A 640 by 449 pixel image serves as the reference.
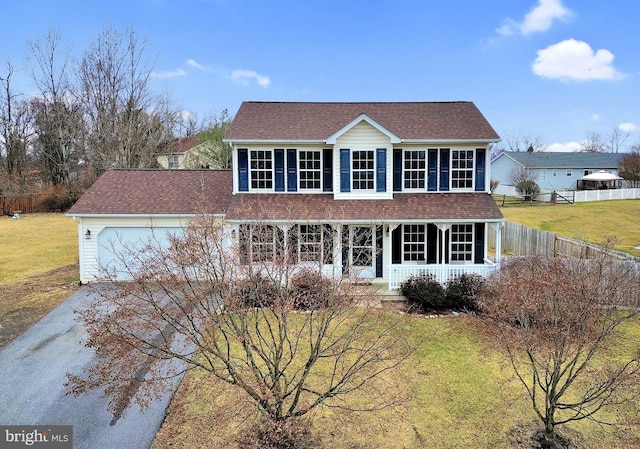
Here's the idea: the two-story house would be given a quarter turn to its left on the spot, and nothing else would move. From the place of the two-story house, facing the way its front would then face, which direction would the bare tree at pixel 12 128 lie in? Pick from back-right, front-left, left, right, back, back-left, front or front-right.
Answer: back-left

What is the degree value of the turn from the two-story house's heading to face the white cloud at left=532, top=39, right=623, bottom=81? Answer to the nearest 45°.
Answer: approximately 135° to its left

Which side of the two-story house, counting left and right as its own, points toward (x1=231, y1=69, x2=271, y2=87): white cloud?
back

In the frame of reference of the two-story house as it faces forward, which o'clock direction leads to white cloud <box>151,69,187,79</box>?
The white cloud is roughly at 5 o'clock from the two-story house.

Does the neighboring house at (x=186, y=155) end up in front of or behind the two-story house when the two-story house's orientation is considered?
behind

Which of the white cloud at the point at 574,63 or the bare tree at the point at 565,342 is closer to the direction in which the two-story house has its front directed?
the bare tree

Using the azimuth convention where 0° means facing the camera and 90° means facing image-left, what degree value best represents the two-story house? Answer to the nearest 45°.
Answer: approximately 0°

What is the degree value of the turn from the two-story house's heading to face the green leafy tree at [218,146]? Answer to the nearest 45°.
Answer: approximately 180°

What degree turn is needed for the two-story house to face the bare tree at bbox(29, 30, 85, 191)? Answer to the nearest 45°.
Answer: approximately 135° to its right

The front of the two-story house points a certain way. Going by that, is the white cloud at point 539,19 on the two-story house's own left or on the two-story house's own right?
on the two-story house's own left
